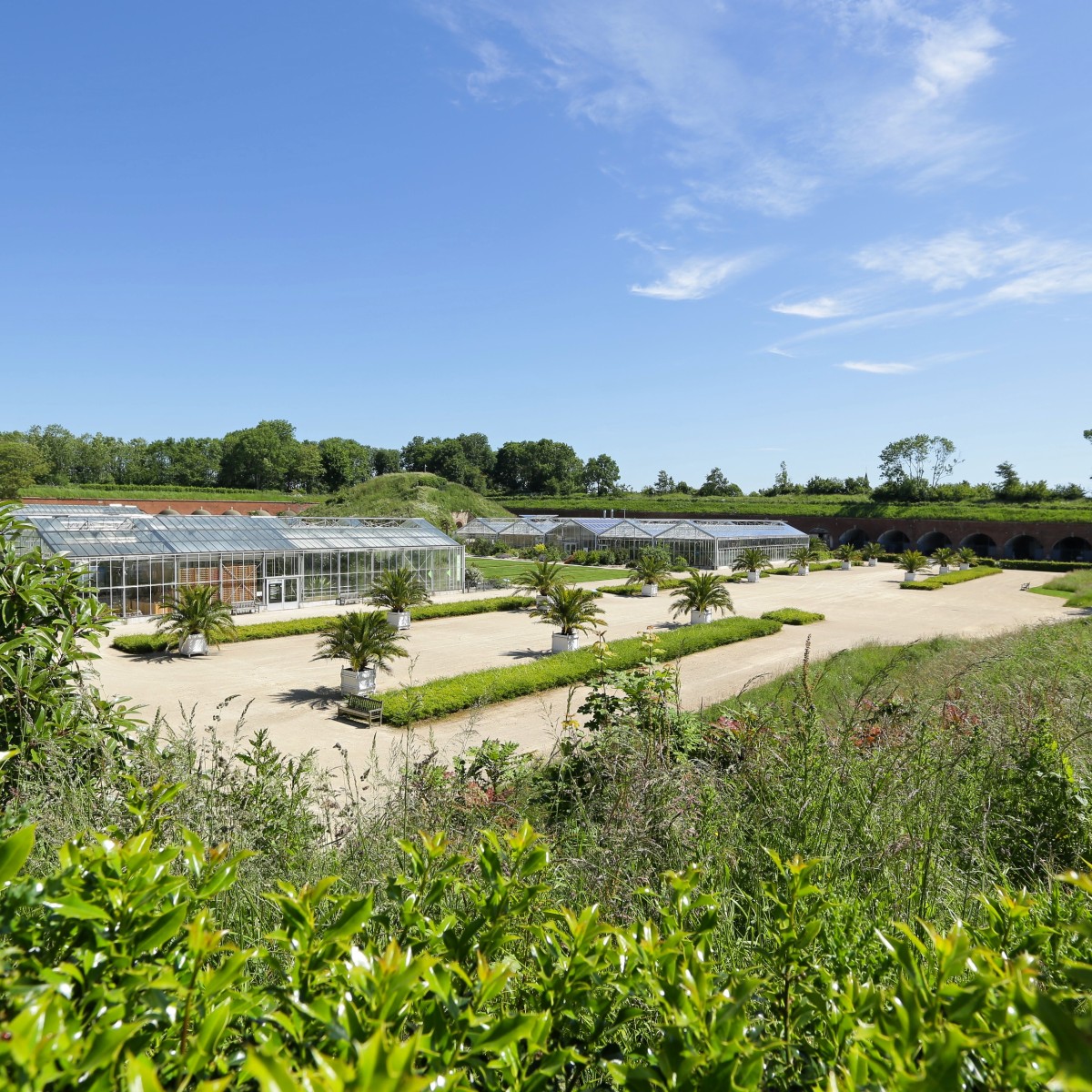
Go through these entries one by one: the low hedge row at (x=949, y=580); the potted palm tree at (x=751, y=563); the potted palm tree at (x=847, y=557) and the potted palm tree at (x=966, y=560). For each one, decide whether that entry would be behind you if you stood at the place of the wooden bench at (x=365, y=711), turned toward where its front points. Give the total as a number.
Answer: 4

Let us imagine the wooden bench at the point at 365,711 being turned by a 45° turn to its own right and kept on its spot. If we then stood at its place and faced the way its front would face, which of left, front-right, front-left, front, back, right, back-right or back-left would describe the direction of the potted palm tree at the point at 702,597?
back-right

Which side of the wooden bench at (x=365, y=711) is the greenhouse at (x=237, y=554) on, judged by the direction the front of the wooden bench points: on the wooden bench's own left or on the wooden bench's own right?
on the wooden bench's own right

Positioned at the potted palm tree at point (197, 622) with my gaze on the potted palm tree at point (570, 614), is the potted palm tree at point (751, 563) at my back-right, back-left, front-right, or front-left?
front-left

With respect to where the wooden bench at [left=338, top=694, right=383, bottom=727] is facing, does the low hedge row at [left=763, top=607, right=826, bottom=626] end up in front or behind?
behind

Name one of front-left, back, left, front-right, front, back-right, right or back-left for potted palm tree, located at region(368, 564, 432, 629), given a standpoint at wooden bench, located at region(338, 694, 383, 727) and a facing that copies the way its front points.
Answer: back-right

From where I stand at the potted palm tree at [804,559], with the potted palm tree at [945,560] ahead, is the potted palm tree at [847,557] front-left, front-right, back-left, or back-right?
front-left

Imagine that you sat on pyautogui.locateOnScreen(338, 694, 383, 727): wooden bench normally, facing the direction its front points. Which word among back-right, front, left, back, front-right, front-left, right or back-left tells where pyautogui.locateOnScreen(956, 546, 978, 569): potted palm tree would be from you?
back

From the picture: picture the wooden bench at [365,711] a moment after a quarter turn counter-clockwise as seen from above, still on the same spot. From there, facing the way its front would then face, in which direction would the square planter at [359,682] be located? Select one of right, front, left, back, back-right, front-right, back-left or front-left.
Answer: back-left

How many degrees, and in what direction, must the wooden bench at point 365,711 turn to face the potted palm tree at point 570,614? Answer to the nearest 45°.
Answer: approximately 180°

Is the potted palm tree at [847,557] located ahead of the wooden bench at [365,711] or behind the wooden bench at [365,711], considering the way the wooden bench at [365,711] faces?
behind

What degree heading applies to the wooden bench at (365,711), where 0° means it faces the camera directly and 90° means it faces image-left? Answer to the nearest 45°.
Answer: approximately 45°

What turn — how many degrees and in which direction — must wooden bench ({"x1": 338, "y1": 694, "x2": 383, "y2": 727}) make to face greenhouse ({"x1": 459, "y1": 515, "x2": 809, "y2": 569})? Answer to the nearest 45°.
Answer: approximately 180°

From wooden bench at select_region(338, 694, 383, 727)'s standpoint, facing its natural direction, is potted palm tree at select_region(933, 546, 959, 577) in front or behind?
behind

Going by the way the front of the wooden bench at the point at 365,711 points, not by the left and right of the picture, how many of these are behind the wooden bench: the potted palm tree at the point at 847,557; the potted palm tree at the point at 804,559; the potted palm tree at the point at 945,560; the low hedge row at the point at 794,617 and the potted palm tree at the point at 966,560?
5
